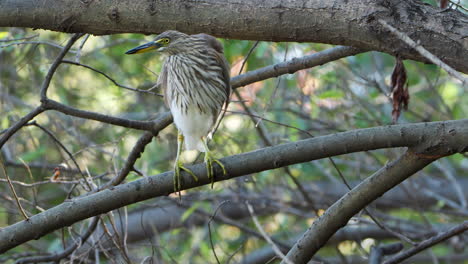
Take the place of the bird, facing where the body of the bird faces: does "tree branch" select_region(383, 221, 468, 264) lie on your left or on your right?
on your left

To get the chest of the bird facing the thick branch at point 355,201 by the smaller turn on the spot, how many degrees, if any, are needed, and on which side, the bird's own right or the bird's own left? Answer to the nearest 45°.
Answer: approximately 90° to the bird's own left

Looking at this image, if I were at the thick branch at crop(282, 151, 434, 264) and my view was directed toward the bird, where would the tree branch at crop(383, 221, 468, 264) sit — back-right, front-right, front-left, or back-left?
back-right

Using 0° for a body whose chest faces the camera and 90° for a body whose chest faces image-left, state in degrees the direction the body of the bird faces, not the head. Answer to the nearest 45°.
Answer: approximately 45°
